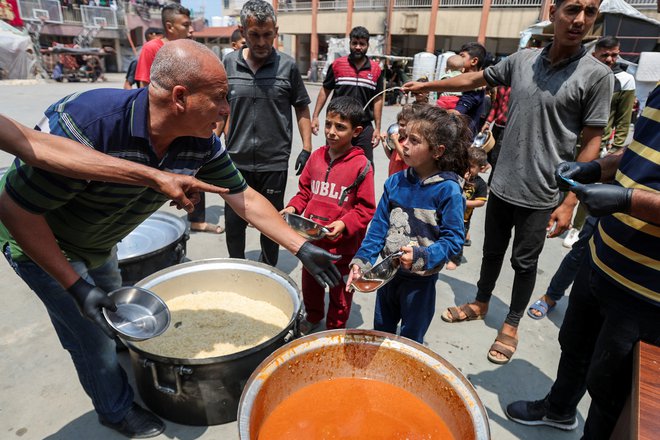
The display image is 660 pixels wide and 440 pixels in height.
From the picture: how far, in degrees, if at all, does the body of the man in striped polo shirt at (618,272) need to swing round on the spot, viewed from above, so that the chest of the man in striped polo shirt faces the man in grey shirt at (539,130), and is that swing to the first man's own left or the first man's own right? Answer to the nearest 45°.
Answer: approximately 45° to the first man's own right

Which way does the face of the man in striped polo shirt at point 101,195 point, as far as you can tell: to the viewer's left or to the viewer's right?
to the viewer's right

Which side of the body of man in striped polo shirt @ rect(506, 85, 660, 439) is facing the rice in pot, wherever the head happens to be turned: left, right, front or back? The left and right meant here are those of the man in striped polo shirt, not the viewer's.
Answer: front

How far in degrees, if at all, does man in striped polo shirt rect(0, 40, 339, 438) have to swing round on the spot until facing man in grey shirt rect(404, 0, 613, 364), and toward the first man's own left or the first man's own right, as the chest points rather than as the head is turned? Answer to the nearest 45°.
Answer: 0° — they already face them

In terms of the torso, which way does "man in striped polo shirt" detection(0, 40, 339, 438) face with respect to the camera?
to the viewer's right

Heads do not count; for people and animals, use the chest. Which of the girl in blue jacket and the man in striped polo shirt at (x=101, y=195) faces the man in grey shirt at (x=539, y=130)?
the man in striped polo shirt

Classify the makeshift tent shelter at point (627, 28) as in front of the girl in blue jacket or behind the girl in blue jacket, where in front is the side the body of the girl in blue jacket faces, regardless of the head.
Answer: behind

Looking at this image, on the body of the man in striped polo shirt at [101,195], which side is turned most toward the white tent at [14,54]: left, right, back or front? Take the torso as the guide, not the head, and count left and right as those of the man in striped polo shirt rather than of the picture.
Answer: left

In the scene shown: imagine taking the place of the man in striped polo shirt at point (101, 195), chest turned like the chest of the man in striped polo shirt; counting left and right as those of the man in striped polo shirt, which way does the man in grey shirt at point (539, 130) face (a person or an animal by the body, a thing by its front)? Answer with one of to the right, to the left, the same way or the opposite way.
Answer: to the right

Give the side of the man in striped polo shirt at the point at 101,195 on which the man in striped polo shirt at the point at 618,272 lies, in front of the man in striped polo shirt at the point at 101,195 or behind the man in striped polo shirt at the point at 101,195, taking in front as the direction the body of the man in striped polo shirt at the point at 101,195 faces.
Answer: in front

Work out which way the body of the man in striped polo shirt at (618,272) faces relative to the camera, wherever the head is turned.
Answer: to the viewer's left

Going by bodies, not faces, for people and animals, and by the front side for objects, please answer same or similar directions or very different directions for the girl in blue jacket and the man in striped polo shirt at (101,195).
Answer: very different directions
